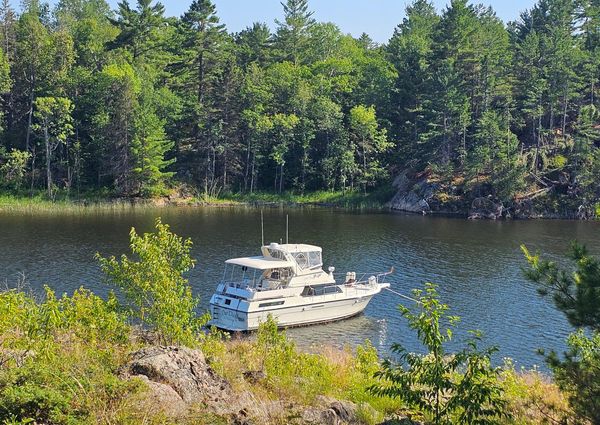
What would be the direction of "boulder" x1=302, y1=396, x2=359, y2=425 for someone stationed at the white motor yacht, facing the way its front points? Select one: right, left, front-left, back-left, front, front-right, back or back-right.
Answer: back-right

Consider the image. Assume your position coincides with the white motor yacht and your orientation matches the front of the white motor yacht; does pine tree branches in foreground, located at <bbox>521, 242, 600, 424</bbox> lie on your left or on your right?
on your right

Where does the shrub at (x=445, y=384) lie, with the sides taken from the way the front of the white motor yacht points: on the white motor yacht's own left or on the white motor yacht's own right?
on the white motor yacht's own right

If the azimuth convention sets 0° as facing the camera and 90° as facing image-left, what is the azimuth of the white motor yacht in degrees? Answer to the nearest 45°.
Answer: approximately 225°

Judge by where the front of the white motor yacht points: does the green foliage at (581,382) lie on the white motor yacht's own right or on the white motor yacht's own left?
on the white motor yacht's own right

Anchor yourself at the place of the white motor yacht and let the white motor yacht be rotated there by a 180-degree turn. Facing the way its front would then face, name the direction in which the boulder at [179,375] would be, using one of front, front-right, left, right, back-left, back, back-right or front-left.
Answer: front-left

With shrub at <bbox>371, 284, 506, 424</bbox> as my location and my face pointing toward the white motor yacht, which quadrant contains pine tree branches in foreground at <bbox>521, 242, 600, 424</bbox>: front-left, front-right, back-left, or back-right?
back-right

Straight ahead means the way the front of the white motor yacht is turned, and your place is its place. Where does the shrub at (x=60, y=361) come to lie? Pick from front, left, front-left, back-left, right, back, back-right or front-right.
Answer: back-right
